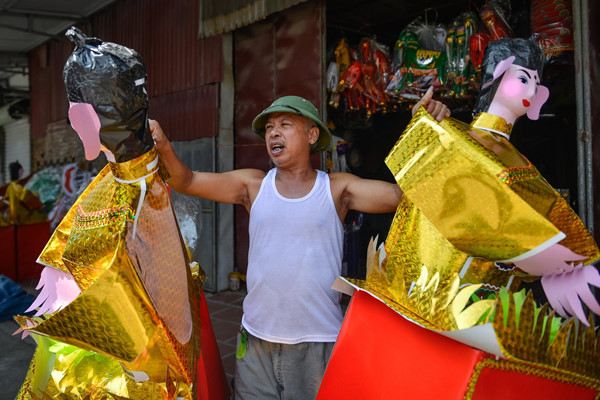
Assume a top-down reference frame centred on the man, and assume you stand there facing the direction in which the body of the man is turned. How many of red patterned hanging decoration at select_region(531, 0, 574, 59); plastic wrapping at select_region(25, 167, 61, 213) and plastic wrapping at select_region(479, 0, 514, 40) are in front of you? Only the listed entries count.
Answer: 0

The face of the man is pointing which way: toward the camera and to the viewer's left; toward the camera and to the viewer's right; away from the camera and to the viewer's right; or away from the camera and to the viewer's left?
toward the camera and to the viewer's left

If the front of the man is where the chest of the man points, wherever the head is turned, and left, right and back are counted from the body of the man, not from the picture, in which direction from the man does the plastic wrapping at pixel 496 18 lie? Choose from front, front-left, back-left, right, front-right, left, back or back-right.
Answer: back-left

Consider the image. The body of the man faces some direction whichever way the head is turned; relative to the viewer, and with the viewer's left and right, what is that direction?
facing the viewer

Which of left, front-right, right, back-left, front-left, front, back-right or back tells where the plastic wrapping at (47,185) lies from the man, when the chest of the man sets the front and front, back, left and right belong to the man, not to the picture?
back-right

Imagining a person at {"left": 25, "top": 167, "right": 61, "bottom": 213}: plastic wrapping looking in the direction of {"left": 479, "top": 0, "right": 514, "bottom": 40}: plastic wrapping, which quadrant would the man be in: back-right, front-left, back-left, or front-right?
front-right

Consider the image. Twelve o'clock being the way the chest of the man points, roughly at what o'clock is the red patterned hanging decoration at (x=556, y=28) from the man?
The red patterned hanging decoration is roughly at 8 o'clock from the man.
